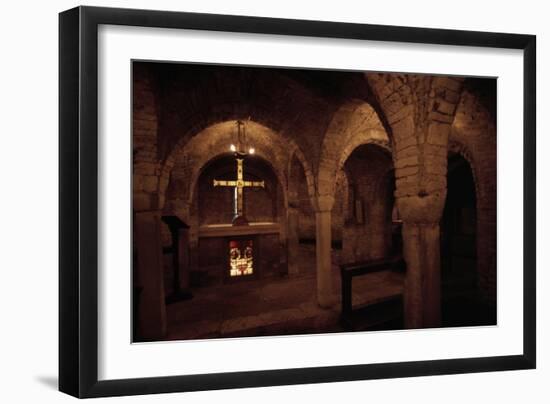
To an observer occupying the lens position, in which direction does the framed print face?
facing the viewer and to the right of the viewer
